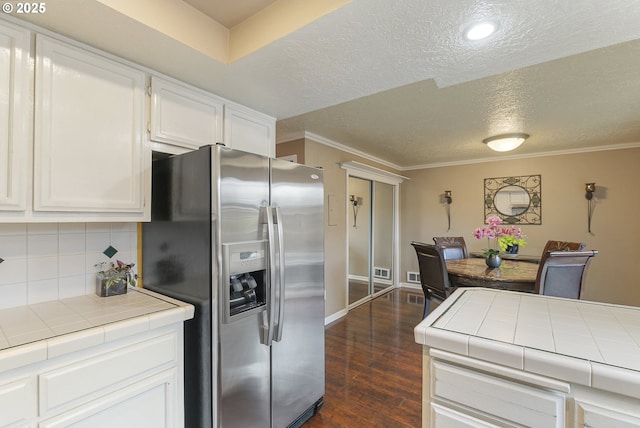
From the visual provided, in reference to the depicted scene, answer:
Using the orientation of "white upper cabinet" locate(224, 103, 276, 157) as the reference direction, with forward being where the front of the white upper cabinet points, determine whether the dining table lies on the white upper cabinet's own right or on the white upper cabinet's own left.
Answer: on the white upper cabinet's own left

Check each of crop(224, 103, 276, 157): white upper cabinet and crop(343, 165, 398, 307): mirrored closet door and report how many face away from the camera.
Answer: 0

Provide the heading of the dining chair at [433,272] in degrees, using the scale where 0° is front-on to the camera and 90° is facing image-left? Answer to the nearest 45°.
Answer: approximately 225°

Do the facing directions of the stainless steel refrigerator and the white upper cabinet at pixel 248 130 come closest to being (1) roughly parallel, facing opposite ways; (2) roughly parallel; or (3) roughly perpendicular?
roughly parallel

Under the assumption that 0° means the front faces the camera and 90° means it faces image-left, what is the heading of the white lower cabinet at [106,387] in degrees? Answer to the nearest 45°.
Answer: approximately 315°

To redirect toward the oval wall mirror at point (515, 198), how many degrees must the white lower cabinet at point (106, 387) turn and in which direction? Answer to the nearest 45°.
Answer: approximately 45° to its left

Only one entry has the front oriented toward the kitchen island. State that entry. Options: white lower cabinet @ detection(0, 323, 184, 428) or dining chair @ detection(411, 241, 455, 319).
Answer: the white lower cabinet

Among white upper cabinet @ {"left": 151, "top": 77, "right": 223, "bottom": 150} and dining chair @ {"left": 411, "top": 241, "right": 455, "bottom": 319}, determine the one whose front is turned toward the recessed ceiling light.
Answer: the white upper cabinet

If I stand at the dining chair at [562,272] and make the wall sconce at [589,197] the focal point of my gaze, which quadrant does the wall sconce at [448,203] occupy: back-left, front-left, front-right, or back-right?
front-left

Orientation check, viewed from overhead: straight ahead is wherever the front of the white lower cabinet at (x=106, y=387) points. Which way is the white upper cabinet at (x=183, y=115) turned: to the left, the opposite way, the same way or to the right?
the same way

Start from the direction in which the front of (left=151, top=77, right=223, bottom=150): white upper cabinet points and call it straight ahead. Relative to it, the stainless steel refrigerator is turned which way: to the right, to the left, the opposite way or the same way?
the same way

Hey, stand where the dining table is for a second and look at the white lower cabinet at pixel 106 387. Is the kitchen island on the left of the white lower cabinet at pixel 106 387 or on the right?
left

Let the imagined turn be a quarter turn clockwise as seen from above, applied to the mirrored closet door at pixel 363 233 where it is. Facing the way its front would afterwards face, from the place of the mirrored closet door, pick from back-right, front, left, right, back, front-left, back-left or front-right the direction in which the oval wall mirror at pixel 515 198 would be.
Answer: back-left

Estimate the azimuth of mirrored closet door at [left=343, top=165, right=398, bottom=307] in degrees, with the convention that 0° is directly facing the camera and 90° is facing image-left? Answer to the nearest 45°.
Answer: approximately 315°

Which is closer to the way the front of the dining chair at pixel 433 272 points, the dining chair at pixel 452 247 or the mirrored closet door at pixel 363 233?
the dining chair

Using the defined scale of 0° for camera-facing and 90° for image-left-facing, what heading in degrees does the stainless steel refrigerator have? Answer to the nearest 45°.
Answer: approximately 315°

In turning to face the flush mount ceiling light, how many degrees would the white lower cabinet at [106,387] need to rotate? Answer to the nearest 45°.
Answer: approximately 45° to its left

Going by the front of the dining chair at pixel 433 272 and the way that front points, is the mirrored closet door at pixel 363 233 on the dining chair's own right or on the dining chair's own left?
on the dining chair's own left

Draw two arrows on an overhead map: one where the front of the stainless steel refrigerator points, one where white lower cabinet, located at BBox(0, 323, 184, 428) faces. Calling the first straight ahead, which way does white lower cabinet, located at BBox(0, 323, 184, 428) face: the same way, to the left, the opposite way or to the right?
the same way

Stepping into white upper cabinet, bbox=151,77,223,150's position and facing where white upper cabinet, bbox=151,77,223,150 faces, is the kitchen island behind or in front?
in front
